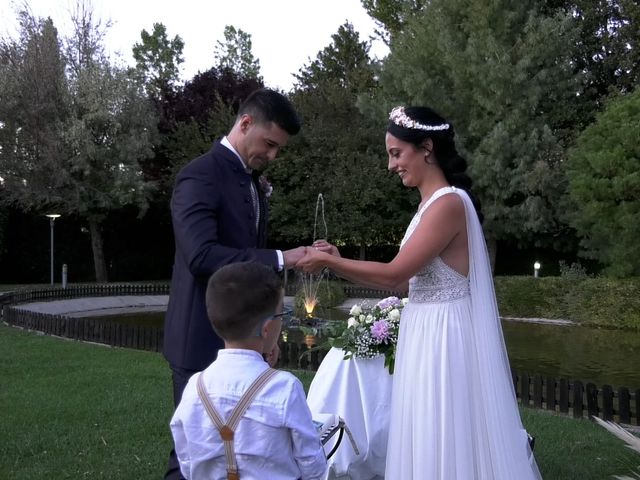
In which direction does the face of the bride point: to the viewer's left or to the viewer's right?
to the viewer's left

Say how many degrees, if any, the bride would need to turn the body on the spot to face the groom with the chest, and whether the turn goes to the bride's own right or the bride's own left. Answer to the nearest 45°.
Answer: approximately 45° to the bride's own left

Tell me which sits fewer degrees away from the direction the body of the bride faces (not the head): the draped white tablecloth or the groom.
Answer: the groom

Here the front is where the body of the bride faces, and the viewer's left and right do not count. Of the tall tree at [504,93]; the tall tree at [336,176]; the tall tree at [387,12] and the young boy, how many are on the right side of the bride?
3

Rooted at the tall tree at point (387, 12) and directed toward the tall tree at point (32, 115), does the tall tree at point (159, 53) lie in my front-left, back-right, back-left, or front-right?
front-right

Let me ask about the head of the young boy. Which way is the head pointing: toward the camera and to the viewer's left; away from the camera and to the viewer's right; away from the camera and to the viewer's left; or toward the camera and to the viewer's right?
away from the camera and to the viewer's right

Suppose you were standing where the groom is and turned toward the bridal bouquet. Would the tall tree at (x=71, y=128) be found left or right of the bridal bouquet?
left

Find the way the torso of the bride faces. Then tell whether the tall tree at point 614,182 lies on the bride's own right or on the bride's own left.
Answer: on the bride's own right

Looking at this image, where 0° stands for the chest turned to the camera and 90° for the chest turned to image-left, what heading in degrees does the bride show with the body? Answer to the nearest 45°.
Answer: approximately 90°

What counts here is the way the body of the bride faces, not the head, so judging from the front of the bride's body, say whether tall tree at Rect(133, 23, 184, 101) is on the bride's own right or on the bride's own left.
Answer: on the bride's own right

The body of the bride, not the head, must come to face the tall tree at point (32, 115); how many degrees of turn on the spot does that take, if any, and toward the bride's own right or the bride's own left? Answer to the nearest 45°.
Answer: approximately 45° to the bride's own right
